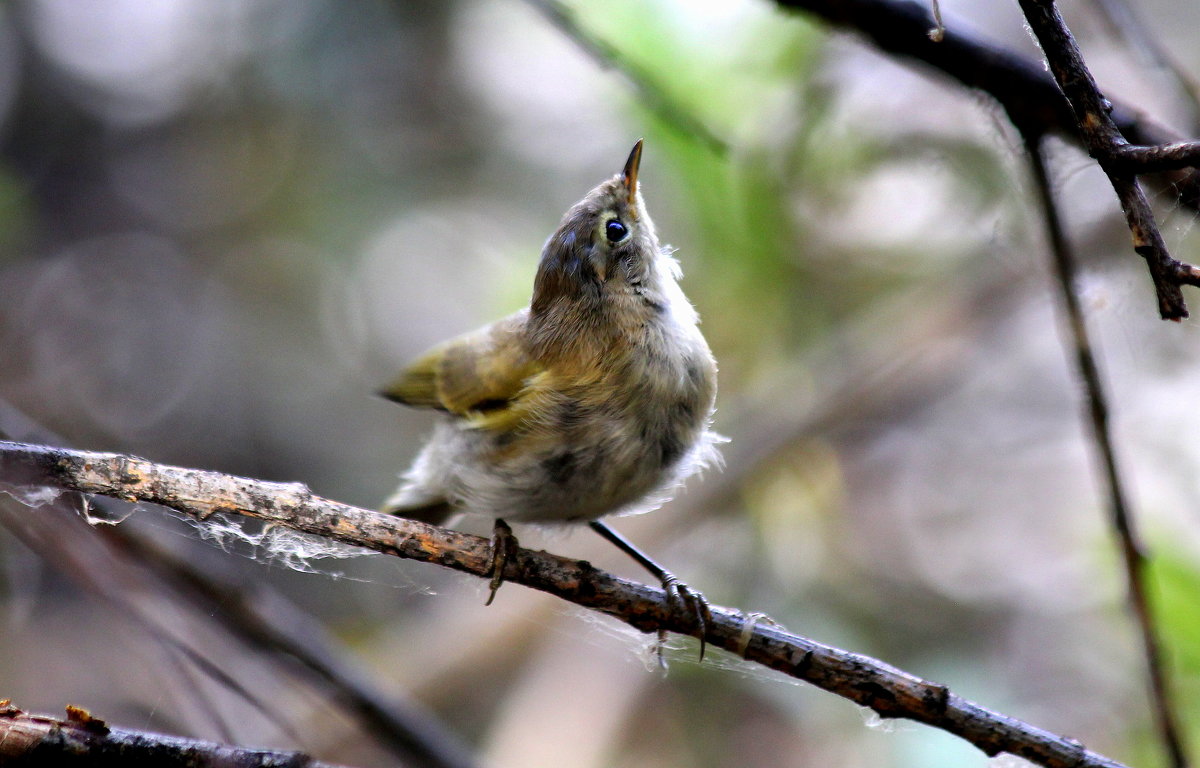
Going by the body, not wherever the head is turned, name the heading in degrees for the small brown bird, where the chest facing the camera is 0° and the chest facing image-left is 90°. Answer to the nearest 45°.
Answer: approximately 270°

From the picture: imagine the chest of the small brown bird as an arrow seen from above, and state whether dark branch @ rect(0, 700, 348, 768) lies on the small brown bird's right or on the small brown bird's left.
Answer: on the small brown bird's right
